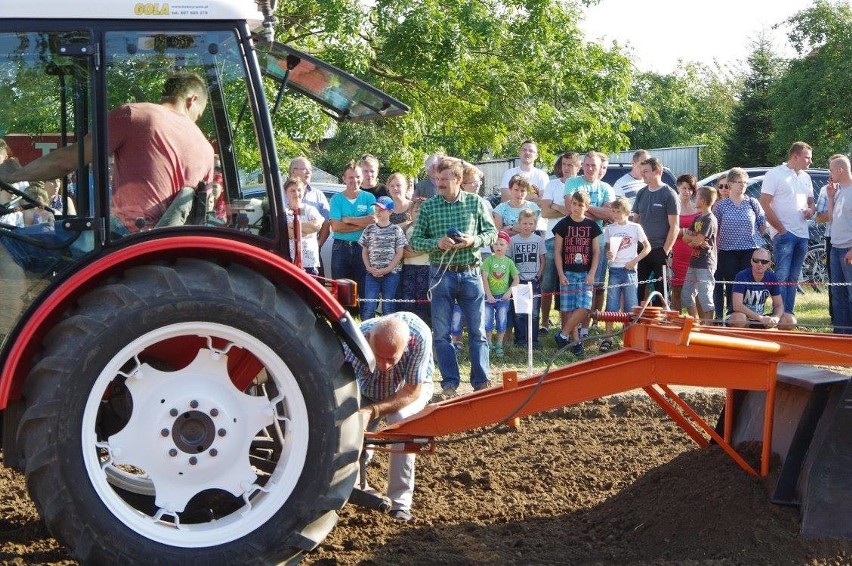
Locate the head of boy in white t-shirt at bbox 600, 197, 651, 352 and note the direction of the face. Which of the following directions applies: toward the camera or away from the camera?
toward the camera

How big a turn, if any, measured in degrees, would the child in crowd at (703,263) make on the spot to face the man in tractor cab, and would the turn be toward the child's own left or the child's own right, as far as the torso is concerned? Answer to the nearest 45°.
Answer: approximately 45° to the child's own left

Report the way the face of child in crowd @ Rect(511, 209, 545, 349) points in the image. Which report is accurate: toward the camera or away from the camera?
toward the camera

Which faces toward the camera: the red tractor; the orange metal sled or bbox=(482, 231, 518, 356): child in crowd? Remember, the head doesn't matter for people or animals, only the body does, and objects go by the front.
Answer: the child in crowd

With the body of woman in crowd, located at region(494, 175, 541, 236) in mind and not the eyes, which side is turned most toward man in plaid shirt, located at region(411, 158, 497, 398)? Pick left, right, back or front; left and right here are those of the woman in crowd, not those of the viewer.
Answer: front

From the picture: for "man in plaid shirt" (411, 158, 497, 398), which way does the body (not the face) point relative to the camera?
toward the camera

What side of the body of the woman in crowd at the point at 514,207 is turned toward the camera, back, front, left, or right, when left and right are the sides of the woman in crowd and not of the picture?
front

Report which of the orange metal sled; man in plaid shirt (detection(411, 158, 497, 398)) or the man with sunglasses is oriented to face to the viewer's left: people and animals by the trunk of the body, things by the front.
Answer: the orange metal sled

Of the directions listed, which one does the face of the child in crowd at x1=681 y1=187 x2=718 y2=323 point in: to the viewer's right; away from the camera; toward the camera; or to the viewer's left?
to the viewer's left

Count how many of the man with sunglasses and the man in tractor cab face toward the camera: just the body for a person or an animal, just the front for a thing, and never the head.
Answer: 1

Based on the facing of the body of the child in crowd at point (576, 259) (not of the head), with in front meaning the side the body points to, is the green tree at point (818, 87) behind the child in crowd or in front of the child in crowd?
behind

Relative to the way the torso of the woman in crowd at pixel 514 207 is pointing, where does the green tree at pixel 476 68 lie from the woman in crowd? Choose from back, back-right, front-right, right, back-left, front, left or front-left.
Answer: back

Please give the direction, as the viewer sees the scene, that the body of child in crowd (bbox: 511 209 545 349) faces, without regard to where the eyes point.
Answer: toward the camera

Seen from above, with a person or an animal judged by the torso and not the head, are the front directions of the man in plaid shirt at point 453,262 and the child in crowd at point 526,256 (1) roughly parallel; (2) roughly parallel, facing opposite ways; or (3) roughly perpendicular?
roughly parallel

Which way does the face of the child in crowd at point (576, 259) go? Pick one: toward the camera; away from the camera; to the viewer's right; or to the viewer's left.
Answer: toward the camera

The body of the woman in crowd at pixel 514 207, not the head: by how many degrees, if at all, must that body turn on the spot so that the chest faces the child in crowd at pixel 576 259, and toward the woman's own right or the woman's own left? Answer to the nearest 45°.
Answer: approximately 45° to the woman's own left
